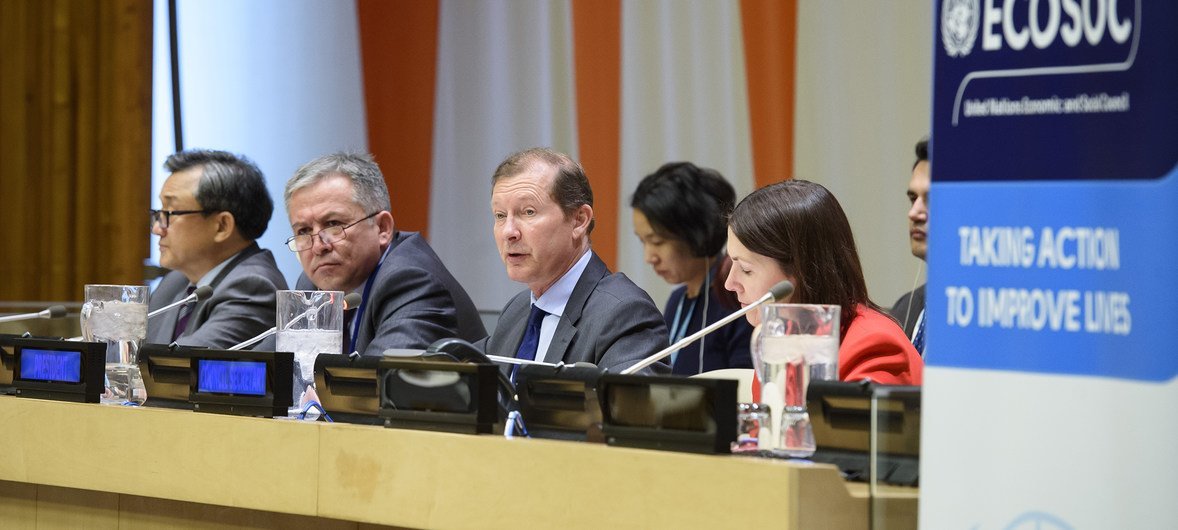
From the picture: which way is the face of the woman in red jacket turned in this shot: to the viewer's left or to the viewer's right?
to the viewer's left

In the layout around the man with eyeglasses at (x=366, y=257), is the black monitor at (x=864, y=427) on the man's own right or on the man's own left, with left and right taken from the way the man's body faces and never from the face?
on the man's own left

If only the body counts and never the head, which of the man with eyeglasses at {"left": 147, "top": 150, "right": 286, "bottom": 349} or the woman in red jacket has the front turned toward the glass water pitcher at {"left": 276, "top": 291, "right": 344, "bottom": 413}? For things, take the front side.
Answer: the woman in red jacket

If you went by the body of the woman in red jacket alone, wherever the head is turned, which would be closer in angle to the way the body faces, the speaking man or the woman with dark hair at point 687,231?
the speaking man

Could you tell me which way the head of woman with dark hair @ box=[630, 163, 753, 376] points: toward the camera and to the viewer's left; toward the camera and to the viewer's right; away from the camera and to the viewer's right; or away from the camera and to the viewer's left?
toward the camera and to the viewer's left

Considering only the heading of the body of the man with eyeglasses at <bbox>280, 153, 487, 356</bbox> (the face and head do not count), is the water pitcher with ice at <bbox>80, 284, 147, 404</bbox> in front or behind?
in front

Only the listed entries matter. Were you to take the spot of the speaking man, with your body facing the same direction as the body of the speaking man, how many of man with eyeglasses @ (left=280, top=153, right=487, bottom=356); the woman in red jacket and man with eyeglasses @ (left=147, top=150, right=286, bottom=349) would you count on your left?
1

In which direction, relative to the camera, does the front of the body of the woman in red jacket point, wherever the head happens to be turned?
to the viewer's left

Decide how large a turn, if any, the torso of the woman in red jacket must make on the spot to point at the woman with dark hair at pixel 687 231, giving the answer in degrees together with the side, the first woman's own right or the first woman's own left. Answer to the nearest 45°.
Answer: approximately 90° to the first woman's own right

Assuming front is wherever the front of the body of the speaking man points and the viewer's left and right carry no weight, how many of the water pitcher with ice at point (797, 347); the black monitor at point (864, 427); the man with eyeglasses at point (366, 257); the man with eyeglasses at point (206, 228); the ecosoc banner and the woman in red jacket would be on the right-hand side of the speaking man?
2

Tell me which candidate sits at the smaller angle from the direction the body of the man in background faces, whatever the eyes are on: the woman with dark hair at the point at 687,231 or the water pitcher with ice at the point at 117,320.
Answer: the water pitcher with ice
